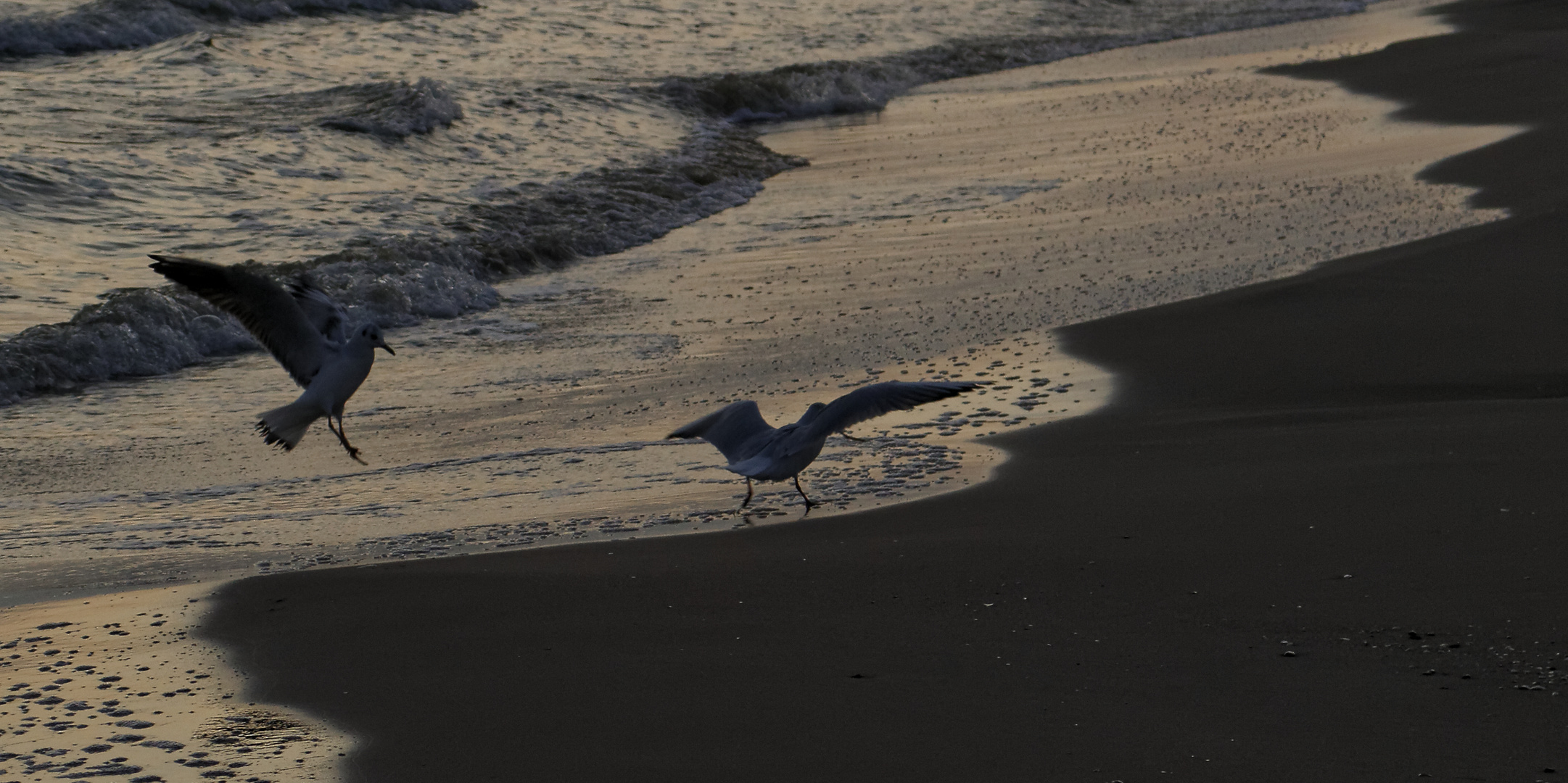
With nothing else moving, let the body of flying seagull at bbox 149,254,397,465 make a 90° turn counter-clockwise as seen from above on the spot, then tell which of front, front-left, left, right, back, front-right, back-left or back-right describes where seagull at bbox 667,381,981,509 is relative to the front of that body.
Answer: back-right

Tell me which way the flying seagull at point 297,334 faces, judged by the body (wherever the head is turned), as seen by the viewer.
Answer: to the viewer's right
